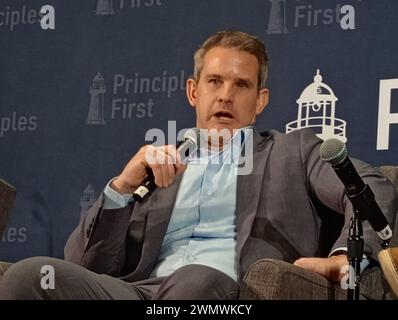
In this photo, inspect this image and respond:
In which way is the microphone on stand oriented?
to the viewer's left
